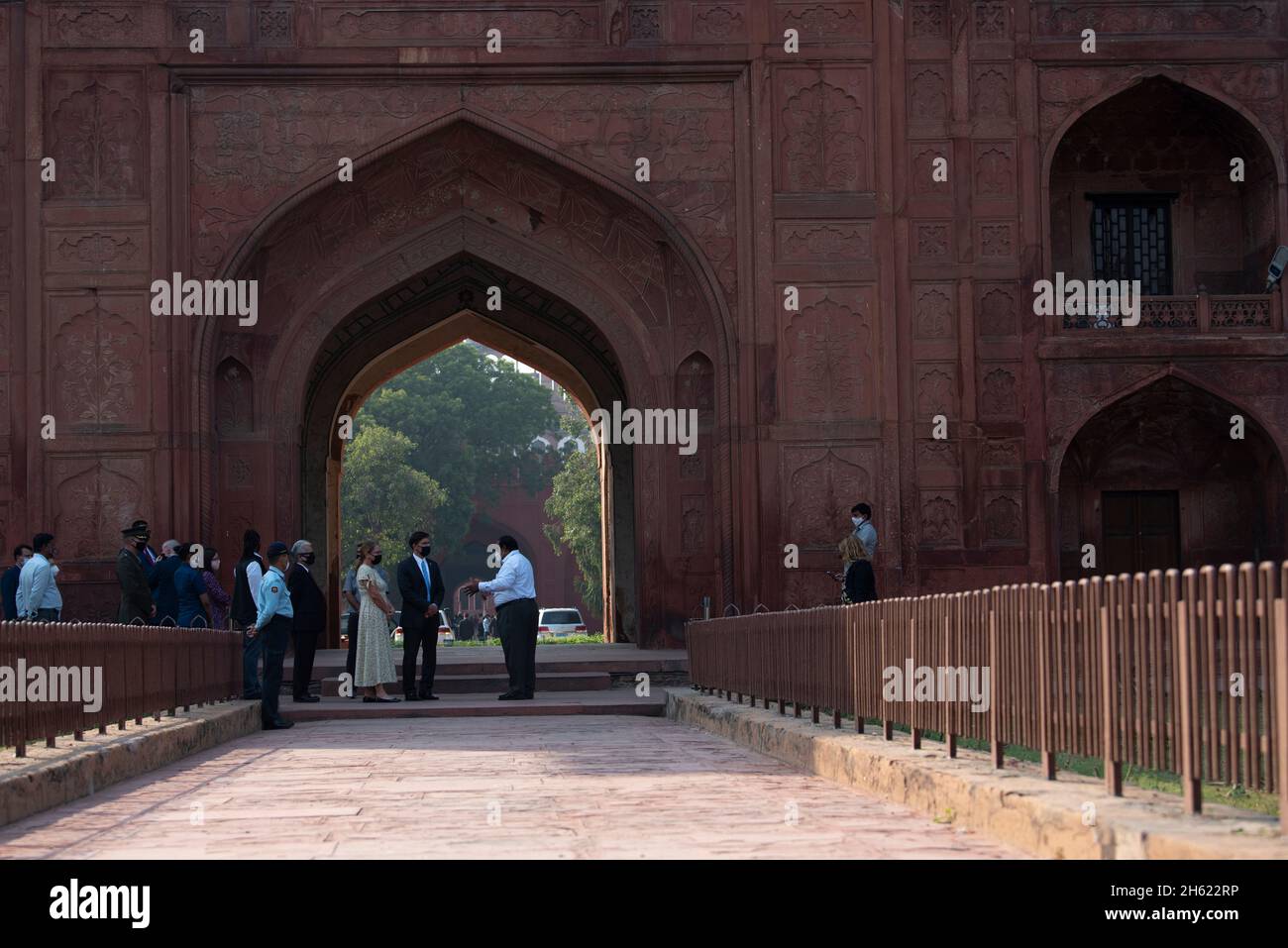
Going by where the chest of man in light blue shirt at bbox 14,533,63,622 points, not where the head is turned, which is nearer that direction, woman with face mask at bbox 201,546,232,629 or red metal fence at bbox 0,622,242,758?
the woman with face mask

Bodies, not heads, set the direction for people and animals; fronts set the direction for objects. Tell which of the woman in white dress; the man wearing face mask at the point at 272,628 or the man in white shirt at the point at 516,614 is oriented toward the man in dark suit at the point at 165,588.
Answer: the man in white shirt

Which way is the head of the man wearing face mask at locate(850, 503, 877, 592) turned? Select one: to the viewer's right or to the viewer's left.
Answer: to the viewer's left

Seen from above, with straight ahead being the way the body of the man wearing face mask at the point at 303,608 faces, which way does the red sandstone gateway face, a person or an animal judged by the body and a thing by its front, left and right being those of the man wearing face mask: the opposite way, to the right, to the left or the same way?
to the right

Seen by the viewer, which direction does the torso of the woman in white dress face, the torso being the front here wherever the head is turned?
to the viewer's right

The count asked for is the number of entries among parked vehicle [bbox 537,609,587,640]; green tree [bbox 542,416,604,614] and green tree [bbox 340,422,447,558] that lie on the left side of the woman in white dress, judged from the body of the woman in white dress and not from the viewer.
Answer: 3

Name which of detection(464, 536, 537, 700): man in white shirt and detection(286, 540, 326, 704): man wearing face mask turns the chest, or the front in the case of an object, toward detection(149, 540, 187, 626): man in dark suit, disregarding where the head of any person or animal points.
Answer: the man in white shirt

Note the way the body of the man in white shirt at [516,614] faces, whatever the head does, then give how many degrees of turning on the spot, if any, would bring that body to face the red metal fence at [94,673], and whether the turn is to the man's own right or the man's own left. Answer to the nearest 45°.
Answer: approximately 90° to the man's own left

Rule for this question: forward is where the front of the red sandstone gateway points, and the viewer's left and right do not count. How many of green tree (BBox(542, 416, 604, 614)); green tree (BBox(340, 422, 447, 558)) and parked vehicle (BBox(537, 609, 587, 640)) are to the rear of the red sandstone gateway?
3

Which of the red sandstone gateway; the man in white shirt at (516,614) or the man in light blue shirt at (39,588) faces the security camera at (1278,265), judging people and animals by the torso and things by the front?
the man in light blue shirt at (39,588)

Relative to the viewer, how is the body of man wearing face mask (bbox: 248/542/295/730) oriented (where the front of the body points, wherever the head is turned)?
to the viewer's right

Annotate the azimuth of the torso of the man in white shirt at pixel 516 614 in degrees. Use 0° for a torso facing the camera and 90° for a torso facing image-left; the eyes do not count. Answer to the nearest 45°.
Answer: approximately 90°

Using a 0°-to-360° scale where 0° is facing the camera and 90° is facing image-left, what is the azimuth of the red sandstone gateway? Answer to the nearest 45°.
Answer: approximately 0°

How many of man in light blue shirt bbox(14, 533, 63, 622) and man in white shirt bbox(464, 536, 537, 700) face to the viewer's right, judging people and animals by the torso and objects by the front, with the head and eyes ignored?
1

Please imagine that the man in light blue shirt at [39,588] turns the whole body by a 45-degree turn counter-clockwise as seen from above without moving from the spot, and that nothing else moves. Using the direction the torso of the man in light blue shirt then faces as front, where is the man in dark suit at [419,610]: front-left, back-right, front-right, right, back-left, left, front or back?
front-right

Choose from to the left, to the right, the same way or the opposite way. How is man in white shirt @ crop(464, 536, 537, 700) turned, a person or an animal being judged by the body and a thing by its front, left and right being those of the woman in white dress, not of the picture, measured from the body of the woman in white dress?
the opposite way

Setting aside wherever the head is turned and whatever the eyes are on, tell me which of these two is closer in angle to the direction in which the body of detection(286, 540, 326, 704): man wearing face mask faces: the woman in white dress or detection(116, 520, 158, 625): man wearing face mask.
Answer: the woman in white dress

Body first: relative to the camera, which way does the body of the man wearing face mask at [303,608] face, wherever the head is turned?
to the viewer's right

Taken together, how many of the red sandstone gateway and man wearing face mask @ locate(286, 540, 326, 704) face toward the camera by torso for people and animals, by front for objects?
1
